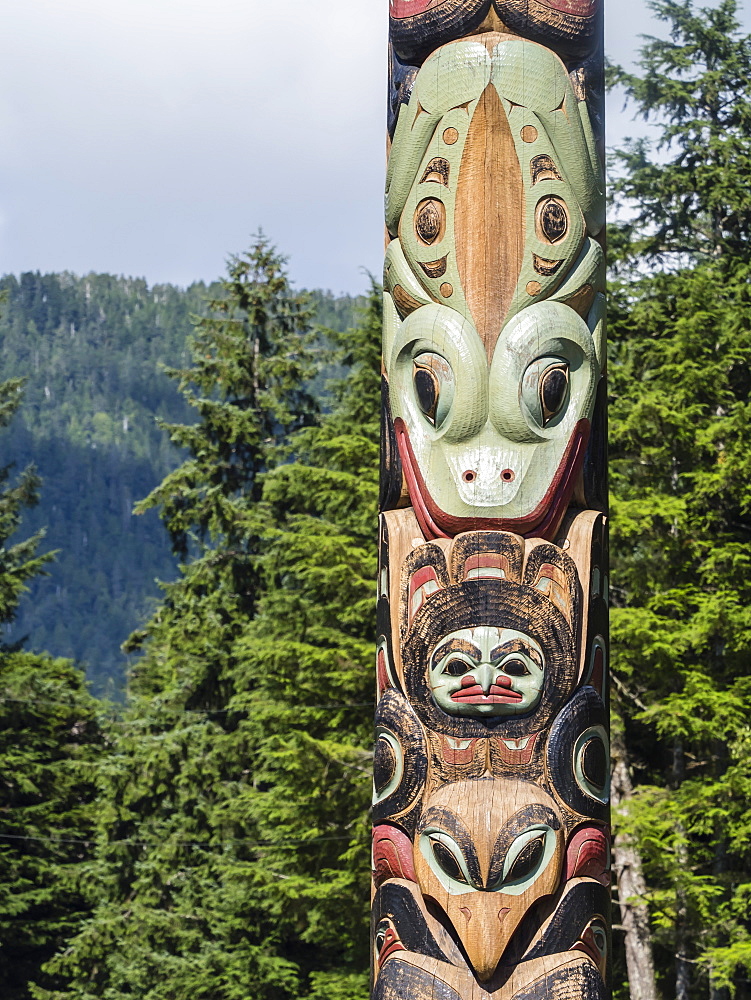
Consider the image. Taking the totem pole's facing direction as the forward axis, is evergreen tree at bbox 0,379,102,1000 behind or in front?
behind

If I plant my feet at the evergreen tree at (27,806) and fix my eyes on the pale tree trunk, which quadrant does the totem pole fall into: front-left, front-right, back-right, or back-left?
front-right

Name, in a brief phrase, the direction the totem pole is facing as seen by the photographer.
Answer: facing the viewer

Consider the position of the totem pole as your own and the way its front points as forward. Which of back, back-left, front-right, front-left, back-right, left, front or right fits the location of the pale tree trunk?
back

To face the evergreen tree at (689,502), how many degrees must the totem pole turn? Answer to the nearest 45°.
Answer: approximately 180°

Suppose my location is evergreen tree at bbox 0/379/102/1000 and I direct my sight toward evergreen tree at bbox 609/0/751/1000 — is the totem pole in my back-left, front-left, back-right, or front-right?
front-right
